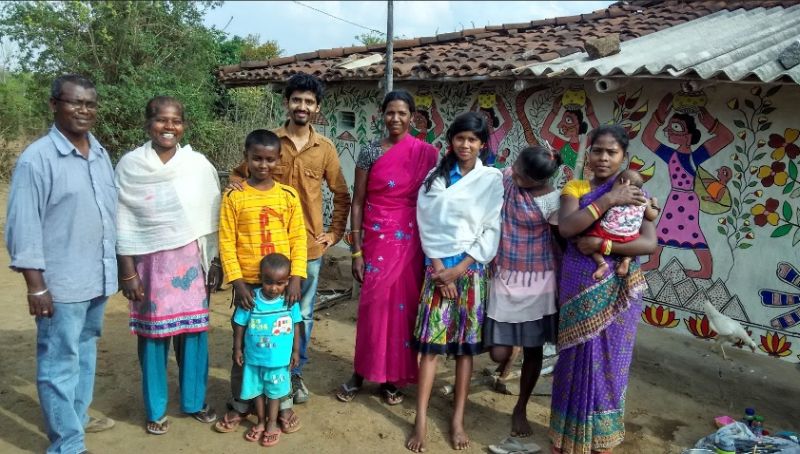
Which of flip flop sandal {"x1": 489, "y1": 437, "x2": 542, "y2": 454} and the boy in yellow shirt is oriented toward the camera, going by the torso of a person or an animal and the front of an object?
the boy in yellow shirt

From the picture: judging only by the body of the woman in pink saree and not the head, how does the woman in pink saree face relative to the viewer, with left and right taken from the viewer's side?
facing the viewer

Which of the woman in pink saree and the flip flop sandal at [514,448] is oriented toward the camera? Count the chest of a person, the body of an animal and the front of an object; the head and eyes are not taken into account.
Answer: the woman in pink saree

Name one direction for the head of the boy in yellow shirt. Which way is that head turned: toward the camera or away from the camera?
toward the camera

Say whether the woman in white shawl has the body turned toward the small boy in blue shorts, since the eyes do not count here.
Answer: no

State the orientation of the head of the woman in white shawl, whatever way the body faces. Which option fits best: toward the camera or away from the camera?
toward the camera

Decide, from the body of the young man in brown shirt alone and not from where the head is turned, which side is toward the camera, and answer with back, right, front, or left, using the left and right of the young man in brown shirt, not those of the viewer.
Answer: front

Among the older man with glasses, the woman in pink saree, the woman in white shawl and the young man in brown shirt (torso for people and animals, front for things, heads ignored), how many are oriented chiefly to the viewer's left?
0

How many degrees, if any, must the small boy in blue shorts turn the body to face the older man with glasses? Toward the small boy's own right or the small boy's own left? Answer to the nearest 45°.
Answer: approximately 90° to the small boy's own right

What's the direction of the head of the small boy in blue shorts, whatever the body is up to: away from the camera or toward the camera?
toward the camera

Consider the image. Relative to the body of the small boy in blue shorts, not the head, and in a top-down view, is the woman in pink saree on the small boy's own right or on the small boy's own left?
on the small boy's own left

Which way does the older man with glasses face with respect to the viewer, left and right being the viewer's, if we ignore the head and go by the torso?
facing the viewer and to the right of the viewer

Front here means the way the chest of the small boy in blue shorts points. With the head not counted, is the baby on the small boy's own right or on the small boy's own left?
on the small boy's own left

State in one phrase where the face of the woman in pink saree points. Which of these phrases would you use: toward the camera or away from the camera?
toward the camera

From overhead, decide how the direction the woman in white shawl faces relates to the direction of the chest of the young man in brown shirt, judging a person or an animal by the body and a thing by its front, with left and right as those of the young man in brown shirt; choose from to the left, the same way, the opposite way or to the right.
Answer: the same way

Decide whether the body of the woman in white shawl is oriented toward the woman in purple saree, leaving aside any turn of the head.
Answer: no
